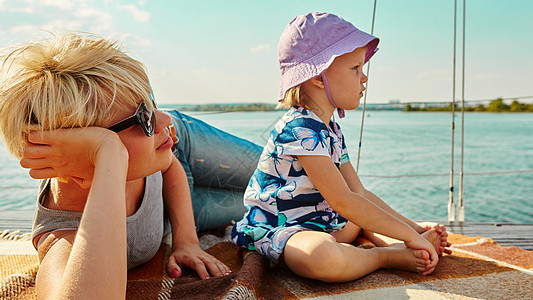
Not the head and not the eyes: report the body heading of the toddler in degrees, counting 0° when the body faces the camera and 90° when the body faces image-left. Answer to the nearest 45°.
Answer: approximately 270°

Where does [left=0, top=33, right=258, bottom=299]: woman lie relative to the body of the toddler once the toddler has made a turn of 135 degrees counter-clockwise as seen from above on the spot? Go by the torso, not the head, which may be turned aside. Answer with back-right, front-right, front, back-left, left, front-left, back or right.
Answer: left

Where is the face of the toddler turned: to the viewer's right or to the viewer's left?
to the viewer's right
